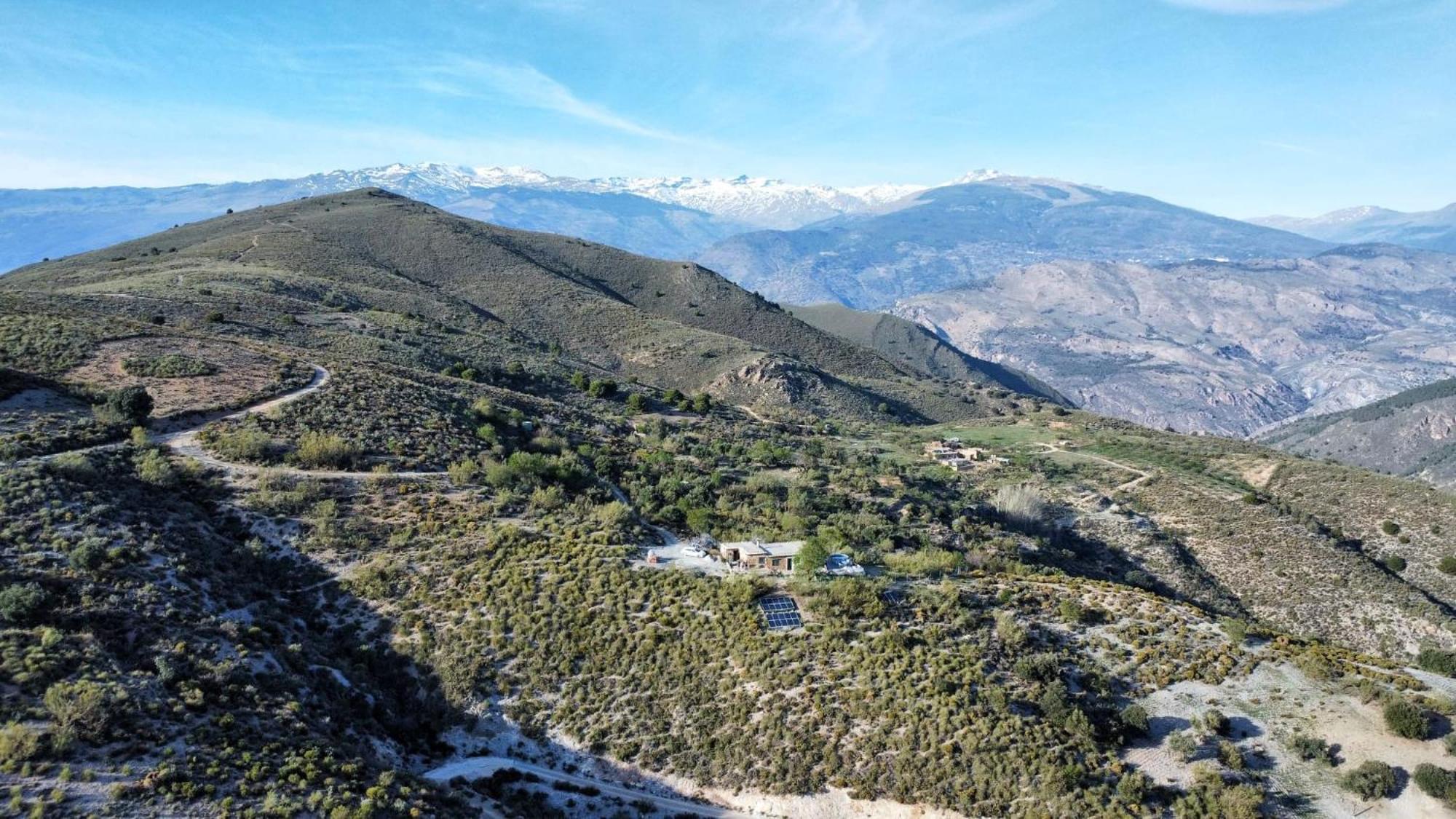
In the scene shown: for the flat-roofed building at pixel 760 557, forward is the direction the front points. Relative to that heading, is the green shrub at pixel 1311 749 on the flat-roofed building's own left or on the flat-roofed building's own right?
on the flat-roofed building's own left

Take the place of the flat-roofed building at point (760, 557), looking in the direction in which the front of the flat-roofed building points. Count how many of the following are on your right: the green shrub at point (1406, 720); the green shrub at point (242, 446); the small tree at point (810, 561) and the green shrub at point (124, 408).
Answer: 2

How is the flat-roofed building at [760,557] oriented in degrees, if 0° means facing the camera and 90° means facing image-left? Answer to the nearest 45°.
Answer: approximately 0°

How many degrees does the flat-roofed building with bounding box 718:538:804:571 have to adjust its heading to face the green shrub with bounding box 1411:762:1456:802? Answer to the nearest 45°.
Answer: approximately 45° to its left

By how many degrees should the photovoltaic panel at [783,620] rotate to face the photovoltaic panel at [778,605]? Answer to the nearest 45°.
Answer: approximately 180°

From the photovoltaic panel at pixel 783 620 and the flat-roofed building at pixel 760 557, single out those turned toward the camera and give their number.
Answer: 2

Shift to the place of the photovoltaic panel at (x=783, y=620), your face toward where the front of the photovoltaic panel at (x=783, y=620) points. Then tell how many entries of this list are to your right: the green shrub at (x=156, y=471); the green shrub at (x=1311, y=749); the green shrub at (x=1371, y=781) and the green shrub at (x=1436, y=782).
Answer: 1

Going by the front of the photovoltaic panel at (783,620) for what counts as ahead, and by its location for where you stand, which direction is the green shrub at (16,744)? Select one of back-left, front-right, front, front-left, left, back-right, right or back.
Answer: front-right

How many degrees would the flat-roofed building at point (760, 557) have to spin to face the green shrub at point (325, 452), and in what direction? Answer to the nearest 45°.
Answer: approximately 90° to its right
